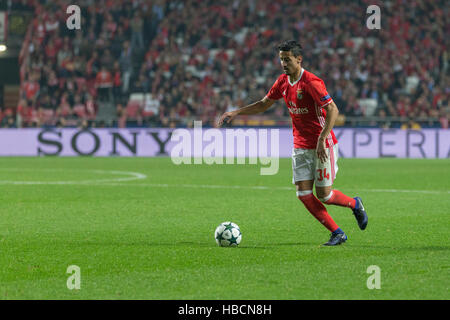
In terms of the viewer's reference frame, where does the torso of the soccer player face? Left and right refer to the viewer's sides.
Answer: facing the viewer and to the left of the viewer

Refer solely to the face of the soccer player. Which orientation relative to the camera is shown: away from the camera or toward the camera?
toward the camera
